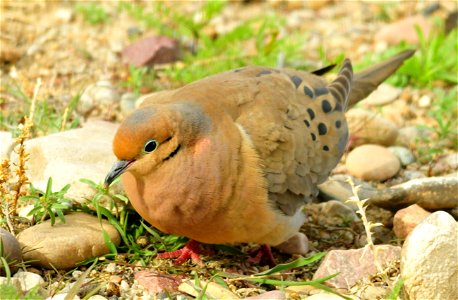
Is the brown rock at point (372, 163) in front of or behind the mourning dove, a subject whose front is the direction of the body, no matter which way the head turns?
behind

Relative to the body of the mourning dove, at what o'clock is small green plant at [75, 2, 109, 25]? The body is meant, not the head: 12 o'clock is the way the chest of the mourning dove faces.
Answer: The small green plant is roughly at 4 o'clock from the mourning dove.

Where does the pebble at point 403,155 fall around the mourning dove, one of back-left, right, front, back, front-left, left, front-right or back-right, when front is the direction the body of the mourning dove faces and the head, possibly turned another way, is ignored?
back

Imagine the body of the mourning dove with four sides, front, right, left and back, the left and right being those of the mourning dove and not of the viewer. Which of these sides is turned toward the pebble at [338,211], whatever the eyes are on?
back

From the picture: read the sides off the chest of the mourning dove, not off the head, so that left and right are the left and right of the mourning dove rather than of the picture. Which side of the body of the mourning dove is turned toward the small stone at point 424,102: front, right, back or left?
back

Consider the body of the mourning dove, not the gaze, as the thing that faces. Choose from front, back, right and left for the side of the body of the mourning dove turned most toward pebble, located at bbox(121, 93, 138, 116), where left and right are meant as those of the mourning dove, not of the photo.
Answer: right

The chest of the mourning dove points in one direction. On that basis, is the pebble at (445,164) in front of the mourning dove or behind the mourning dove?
behind

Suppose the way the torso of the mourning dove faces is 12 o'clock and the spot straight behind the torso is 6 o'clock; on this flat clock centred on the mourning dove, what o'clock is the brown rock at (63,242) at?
The brown rock is roughly at 1 o'clock from the mourning dove.

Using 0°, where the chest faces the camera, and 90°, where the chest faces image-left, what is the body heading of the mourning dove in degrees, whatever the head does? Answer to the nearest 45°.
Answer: approximately 45°

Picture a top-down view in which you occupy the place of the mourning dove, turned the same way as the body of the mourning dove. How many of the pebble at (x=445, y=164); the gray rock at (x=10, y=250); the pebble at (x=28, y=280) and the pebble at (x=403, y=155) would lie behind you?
2

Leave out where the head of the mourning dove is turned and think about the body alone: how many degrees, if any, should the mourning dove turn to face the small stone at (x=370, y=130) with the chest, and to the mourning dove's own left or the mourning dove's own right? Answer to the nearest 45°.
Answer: approximately 180°
